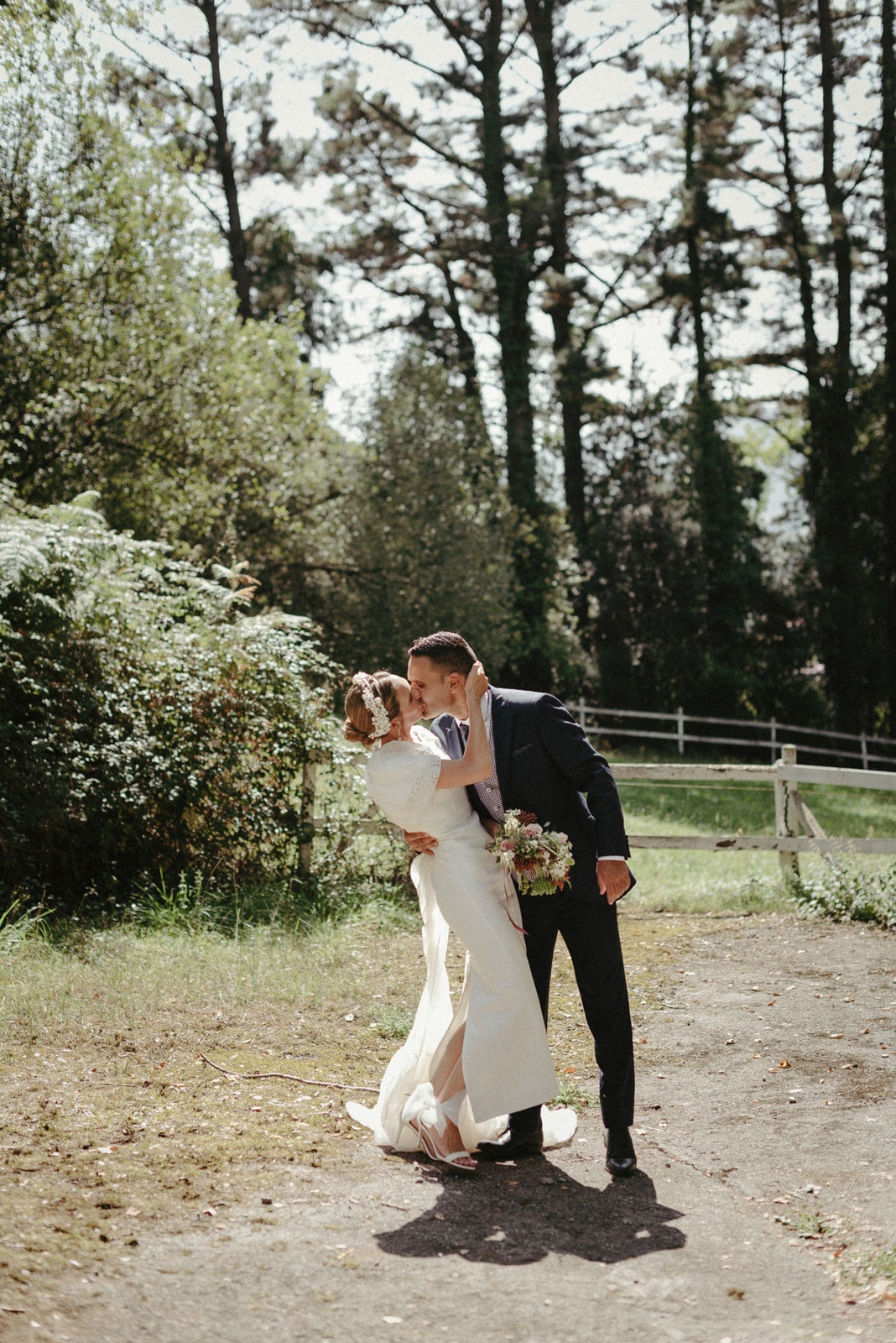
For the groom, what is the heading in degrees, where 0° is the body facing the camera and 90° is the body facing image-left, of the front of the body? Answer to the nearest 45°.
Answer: approximately 45°

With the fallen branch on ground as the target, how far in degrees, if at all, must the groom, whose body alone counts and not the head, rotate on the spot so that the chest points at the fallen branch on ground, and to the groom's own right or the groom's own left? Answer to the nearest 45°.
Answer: approximately 90° to the groom's own right

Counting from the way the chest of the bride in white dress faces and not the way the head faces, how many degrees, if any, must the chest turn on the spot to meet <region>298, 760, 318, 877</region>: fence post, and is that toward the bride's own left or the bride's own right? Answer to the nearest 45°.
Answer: approximately 90° to the bride's own left

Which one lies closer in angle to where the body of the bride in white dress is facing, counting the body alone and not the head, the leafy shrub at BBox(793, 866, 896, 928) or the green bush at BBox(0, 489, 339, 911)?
the leafy shrub

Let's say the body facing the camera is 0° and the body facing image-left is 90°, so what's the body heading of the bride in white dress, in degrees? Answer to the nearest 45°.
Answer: approximately 270°

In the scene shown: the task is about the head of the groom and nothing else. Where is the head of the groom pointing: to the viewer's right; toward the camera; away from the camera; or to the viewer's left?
to the viewer's left

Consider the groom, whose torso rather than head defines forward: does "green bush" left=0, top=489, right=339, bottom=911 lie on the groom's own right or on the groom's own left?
on the groom's own right
